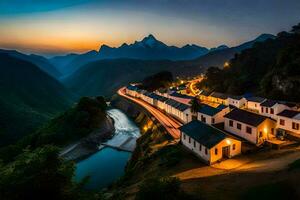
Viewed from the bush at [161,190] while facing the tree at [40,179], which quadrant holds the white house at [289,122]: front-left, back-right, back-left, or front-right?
back-right

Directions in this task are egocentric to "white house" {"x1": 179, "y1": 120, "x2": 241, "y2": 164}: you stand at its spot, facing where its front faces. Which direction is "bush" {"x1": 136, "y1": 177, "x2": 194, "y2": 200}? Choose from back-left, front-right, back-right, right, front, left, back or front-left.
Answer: front-right

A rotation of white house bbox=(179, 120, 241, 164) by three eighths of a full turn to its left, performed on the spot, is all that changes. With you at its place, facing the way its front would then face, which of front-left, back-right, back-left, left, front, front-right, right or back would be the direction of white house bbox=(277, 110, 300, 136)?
front-right

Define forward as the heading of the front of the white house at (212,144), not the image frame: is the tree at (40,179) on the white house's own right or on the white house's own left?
on the white house's own right

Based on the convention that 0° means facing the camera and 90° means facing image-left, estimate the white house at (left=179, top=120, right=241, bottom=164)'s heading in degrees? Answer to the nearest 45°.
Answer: approximately 315°
